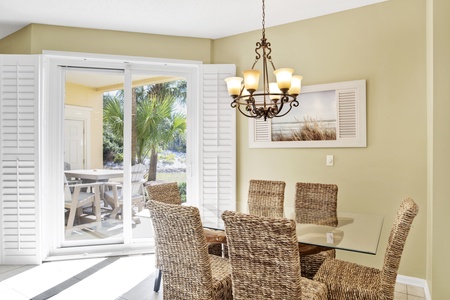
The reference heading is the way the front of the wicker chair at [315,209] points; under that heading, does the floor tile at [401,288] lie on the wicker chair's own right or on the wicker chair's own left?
on the wicker chair's own left

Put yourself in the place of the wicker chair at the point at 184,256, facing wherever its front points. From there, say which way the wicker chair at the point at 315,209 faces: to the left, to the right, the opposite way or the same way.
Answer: the opposite way

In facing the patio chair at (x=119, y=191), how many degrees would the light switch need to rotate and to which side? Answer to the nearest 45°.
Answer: approximately 90° to its right

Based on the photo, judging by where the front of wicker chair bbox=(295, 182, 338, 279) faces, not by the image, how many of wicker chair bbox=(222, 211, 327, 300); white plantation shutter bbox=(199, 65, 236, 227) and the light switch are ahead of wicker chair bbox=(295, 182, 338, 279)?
1

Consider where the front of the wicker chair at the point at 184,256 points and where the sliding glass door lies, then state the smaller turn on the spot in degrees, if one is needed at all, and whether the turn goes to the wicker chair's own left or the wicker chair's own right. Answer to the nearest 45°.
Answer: approximately 90° to the wicker chair's own left

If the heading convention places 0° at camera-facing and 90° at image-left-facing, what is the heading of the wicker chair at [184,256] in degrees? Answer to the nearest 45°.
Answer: approximately 225°

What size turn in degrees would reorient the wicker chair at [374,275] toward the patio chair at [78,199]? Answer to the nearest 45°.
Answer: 0° — it already faces it

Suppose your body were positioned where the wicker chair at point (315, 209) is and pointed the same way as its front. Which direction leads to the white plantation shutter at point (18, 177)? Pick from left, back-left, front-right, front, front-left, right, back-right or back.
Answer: right

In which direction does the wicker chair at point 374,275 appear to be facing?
to the viewer's left

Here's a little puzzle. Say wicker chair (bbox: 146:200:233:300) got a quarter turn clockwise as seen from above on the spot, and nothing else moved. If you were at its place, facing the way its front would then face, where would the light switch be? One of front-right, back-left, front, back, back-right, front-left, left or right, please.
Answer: left

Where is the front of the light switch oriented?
toward the camera

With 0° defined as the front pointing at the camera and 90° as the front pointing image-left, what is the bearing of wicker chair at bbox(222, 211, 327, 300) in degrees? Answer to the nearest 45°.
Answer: approximately 225°

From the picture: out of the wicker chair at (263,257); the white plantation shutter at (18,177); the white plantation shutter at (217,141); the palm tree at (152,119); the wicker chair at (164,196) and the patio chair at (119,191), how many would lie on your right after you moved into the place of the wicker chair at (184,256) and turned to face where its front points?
1

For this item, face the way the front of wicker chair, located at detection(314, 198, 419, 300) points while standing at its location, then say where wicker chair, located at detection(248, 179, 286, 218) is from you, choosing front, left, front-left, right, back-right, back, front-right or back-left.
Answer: front-right

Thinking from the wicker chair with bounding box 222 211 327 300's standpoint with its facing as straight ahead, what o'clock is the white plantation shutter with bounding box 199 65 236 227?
The white plantation shutter is roughly at 10 o'clock from the wicker chair.

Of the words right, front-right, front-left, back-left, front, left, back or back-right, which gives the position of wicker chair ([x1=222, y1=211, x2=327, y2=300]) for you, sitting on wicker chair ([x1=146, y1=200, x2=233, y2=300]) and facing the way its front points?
right

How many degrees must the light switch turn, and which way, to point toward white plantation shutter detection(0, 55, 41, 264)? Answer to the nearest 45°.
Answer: approximately 90° to its right
